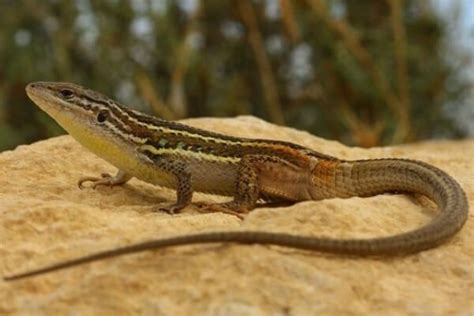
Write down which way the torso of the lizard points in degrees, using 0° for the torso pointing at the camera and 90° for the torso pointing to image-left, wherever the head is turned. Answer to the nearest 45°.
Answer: approximately 90°

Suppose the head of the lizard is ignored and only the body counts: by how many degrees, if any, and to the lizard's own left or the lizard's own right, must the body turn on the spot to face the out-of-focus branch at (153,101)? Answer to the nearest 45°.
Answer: approximately 90° to the lizard's own right

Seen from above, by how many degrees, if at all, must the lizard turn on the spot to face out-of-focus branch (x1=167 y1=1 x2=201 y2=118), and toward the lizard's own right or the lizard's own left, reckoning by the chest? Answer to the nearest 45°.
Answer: approximately 90° to the lizard's own right

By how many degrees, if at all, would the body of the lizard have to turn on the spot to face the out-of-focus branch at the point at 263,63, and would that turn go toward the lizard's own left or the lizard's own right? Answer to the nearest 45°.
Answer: approximately 90° to the lizard's own right

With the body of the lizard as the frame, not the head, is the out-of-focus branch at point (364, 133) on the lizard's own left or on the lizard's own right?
on the lizard's own right

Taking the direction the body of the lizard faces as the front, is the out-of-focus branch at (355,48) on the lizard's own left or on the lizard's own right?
on the lizard's own right

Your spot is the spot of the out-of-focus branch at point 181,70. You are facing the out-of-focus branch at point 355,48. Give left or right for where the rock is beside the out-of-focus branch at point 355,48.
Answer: right
